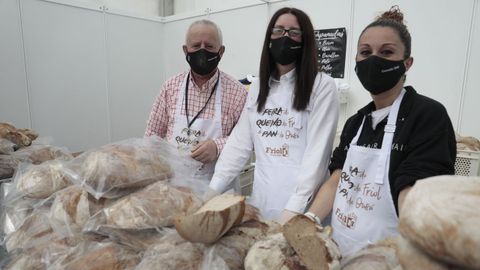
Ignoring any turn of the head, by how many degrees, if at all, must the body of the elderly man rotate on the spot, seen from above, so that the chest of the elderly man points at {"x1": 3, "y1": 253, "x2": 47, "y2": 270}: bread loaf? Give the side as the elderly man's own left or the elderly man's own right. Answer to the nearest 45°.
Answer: approximately 45° to the elderly man's own right

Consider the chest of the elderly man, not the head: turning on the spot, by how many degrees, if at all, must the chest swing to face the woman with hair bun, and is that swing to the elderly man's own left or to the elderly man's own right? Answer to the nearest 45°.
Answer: approximately 45° to the elderly man's own left

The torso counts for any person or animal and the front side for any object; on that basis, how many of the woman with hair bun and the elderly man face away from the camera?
0

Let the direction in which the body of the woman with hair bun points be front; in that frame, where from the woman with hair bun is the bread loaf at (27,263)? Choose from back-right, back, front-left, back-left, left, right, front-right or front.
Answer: front

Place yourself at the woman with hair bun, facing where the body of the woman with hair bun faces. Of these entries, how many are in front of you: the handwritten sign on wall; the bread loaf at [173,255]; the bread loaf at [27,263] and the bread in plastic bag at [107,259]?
3

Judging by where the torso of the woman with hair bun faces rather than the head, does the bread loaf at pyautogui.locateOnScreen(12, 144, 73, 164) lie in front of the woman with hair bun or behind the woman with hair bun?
in front

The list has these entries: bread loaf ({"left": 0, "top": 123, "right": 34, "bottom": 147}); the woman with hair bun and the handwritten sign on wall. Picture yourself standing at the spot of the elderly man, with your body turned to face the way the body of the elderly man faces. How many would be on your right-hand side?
1

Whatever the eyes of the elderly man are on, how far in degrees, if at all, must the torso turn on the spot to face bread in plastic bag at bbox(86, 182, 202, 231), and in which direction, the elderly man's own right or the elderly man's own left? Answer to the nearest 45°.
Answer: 0° — they already face it

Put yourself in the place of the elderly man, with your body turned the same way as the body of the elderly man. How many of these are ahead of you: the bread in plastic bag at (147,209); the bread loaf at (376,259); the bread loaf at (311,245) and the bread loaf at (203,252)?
4

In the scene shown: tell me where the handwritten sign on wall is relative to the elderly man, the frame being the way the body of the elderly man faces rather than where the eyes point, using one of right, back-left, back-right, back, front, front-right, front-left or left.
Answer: back-left

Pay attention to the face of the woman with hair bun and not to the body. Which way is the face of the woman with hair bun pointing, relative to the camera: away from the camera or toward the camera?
toward the camera

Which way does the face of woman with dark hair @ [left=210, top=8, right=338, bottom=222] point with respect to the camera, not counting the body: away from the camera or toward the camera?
toward the camera

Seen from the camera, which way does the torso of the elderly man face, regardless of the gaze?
toward the camera

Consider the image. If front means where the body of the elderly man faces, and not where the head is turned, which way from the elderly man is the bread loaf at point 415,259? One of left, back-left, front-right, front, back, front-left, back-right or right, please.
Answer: front

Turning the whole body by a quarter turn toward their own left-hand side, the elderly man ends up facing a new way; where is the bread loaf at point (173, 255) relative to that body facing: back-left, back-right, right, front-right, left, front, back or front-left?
right

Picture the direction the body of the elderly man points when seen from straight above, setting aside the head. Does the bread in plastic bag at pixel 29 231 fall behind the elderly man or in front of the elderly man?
in front
